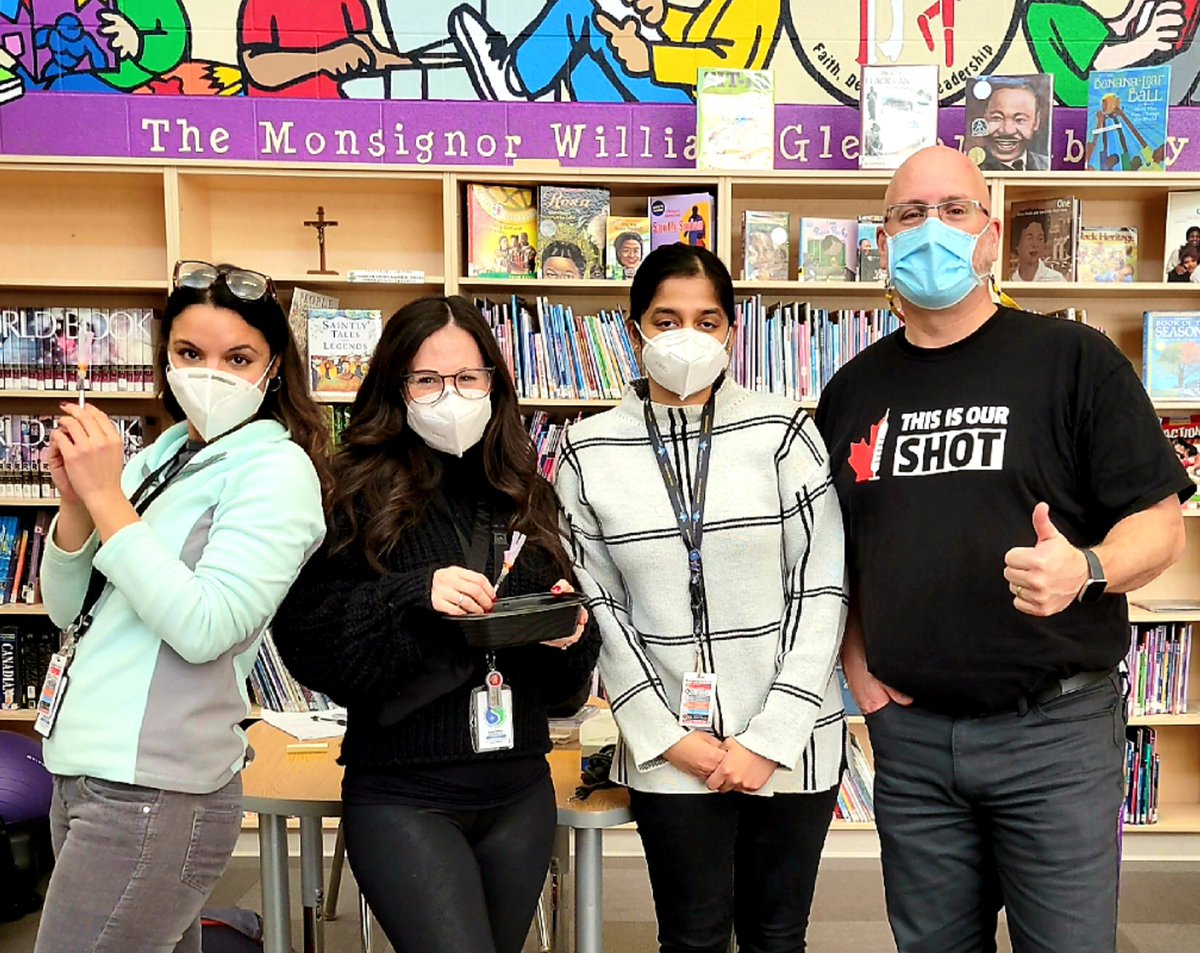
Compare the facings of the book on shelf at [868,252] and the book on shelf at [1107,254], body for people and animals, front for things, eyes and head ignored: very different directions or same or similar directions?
same or similar directions

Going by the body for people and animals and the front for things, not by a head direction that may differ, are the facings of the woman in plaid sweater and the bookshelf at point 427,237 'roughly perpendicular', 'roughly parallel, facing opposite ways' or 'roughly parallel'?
roughly parallel

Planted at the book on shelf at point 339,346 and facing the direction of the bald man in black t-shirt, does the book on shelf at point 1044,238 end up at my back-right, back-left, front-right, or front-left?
front-left

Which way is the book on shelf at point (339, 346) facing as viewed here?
toward the camera

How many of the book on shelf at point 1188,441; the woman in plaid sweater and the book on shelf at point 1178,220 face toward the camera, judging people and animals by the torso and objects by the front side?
3

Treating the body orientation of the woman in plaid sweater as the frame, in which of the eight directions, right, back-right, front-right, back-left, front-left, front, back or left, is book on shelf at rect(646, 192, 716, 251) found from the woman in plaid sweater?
back

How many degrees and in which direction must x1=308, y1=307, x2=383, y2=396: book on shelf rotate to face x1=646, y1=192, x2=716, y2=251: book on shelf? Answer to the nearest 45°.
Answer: approximately 90° to its left

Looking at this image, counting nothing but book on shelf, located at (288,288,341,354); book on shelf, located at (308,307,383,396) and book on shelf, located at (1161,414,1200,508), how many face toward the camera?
3

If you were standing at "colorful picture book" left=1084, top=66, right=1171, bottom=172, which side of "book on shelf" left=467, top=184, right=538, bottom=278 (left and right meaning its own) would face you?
left

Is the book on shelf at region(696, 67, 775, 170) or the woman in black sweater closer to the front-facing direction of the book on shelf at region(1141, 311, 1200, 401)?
the woman in black sweater

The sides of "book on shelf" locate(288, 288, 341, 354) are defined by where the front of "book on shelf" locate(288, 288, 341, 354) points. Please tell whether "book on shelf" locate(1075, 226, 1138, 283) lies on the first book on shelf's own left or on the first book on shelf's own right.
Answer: on the first book on shelf's own left

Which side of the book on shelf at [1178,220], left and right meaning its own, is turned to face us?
front

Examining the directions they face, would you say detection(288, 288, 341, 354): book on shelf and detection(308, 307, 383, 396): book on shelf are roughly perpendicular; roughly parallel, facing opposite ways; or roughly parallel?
roughly parallel

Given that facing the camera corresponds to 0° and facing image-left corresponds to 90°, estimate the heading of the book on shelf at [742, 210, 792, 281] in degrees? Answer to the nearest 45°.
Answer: approximately 0°
